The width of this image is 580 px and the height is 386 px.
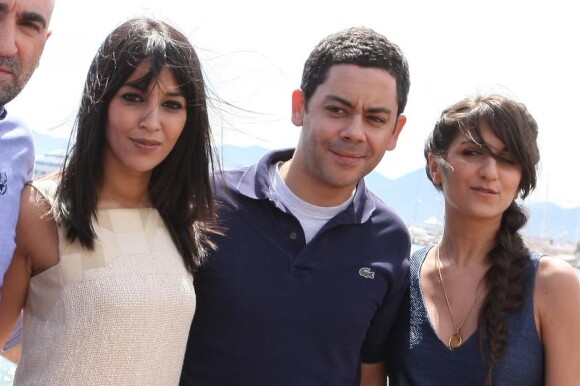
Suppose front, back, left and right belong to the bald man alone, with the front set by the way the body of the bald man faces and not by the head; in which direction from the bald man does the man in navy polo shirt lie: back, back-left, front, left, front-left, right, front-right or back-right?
left

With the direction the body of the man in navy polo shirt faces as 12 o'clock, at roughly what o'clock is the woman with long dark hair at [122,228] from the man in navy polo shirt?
The woman with long dark hair is roughly at 2 o'clock from the man in navy polo shirt.

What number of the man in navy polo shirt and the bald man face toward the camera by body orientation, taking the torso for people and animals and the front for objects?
2

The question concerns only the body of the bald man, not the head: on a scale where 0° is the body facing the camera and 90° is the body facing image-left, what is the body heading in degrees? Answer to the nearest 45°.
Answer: approximately 0°

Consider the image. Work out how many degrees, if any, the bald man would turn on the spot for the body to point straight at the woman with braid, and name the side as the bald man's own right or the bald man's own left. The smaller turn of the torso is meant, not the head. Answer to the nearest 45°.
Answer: approximately 90° to the bald man's own left

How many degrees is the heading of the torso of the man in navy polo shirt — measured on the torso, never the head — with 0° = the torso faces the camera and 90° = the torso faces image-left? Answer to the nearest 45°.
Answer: approximately 0°
